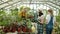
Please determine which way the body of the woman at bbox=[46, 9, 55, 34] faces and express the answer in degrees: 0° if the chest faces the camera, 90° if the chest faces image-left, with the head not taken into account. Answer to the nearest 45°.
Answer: approximately 135°

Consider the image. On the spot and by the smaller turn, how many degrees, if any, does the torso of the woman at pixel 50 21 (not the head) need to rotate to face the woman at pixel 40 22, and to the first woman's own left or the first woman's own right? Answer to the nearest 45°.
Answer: approximately 45° to the first woman's own left
